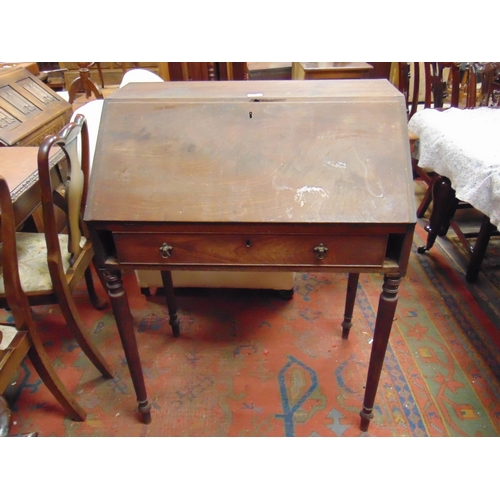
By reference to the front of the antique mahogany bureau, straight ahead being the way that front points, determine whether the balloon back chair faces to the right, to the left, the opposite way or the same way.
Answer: to the right

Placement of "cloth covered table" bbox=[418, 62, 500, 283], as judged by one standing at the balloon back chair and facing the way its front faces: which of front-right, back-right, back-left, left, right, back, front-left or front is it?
back-right

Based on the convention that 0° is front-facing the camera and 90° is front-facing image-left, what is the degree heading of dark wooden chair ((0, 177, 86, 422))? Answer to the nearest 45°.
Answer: approximately 45°

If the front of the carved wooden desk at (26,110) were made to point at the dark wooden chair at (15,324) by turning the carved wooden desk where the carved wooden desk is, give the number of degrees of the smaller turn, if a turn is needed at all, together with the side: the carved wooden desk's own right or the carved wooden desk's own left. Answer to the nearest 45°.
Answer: approximately 45° to the carved wooden desk's own right

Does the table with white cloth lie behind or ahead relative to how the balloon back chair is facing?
behind

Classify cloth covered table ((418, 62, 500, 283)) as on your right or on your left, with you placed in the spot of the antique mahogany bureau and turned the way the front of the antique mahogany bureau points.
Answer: on your left

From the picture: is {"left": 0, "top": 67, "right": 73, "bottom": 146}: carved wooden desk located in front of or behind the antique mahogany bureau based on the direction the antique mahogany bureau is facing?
behind

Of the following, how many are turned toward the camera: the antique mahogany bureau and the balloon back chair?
1

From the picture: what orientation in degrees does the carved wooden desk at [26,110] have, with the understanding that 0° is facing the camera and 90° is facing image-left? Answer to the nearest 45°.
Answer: approximately 315°

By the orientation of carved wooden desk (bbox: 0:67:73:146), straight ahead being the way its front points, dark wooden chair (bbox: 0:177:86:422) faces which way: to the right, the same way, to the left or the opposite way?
to the right
